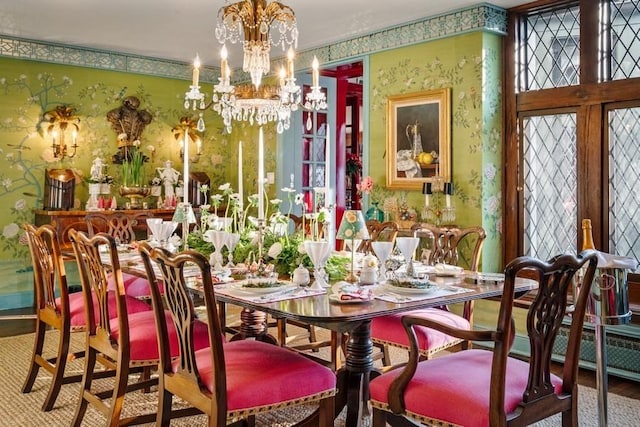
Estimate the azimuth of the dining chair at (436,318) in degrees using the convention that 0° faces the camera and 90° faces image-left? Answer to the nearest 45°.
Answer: approximately 45°

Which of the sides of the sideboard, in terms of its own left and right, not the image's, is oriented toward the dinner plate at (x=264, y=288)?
front

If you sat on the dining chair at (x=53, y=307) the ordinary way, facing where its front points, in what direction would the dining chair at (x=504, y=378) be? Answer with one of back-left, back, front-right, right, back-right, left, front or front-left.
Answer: right

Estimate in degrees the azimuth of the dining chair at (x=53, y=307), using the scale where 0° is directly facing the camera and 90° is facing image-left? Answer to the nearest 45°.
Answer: approximately 225°

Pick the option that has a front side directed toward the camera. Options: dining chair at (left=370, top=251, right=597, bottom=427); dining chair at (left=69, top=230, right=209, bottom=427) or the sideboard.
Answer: the sideboard

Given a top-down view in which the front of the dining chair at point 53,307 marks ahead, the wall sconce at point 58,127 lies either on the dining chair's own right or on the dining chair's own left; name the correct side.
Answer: on the dining chair's own left

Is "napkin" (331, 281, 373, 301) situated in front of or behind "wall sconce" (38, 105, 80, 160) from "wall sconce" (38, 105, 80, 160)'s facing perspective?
in front

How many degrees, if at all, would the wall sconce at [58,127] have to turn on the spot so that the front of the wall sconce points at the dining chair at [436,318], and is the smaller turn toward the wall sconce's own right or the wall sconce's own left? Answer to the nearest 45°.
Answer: approximately 45° to the wall sconce's own left

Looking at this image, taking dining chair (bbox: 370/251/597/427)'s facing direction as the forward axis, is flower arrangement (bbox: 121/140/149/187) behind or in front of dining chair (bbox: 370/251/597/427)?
in front

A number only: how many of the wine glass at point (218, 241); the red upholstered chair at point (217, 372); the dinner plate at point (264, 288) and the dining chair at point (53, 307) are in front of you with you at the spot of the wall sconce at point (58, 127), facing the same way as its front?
4

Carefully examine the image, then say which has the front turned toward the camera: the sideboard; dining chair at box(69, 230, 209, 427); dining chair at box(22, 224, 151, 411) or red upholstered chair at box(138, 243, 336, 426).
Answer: the sideboard

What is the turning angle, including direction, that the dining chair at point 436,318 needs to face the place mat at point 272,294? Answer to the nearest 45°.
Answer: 0° — it already faces it

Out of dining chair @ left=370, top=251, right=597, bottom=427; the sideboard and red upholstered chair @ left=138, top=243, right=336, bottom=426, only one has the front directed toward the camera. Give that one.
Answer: the sideboard
